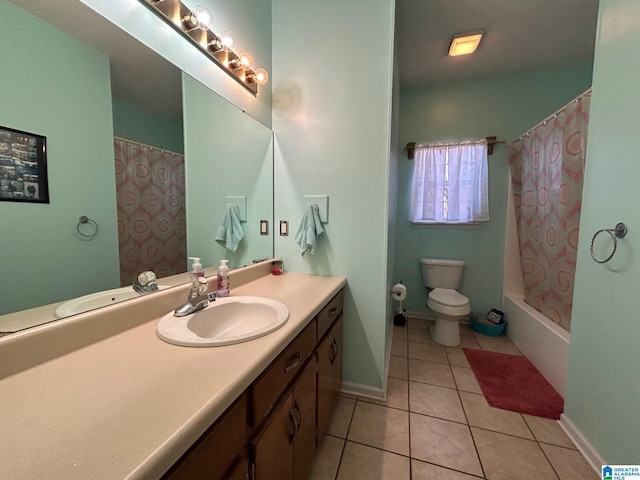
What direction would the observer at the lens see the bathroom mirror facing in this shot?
facing the viewer and to the right of the viewer

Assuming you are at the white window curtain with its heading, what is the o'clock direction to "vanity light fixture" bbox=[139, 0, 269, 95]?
The vanity light fixture is roughly at 1 o'clock from the white window curtain.

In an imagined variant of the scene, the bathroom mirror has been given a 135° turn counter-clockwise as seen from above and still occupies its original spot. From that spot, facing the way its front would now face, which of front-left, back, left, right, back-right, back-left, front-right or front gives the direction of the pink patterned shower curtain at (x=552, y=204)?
right

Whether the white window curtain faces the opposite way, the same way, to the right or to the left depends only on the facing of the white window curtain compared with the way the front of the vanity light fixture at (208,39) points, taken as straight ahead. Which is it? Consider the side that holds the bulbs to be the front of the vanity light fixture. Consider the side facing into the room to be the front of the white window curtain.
to the right
